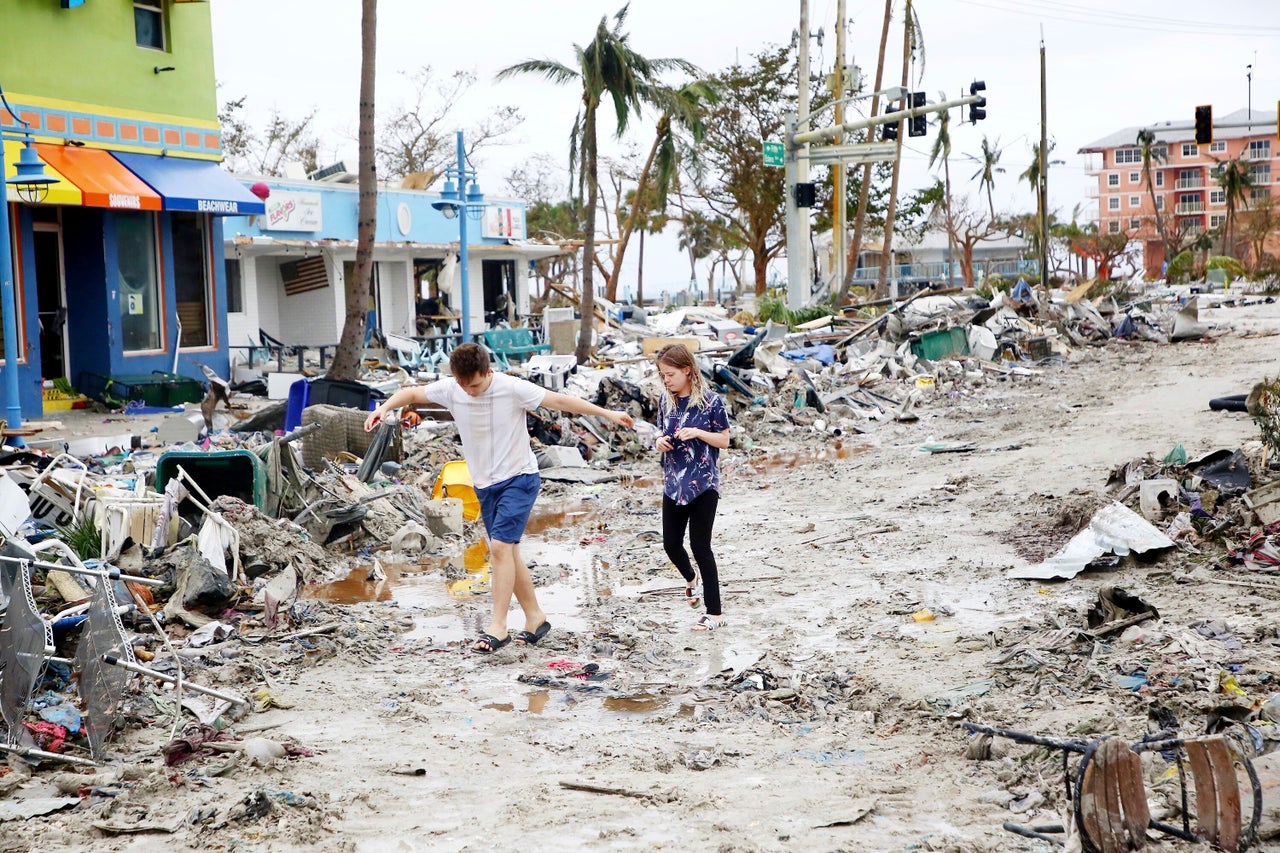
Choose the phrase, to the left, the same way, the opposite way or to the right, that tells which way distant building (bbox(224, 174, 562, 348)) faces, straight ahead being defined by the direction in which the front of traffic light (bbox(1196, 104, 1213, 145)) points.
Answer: to the left

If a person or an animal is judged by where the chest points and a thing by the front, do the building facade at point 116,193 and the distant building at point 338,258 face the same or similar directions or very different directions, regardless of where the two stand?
same or similar directions

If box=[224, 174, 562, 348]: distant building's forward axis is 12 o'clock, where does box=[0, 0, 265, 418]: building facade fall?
The building facade is roughly at 2 o'clock from the distant building.

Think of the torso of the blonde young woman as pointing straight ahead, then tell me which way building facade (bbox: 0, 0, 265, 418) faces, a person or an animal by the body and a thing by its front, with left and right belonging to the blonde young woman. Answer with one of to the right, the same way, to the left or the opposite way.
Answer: to the left

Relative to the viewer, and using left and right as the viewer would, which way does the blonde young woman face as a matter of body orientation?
facing the viewer and to the left of the viewer

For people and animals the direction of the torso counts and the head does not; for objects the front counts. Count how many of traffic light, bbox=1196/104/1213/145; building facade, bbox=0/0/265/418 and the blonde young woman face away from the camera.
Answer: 0

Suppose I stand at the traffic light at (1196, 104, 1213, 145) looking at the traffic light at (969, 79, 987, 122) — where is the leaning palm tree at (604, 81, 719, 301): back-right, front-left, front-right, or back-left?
front-right

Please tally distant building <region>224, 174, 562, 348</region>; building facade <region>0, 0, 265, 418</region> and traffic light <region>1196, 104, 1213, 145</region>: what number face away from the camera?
0

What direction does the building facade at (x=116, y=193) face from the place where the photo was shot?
facing the viewer and to the right of the viewer

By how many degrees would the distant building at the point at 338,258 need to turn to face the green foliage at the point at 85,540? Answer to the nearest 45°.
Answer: approximately 45° to its right

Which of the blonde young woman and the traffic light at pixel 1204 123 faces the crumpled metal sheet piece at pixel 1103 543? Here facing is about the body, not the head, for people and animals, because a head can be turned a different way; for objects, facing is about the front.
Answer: the traffic light

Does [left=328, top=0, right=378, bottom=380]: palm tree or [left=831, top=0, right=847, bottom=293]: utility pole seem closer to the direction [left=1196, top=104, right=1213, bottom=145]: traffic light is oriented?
the palm tree

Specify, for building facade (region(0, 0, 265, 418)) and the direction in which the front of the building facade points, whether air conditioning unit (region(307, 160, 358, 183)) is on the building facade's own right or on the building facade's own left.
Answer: on the building facade's own left

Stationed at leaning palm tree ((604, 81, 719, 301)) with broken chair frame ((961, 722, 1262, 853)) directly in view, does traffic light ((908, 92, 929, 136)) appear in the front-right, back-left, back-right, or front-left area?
front-left

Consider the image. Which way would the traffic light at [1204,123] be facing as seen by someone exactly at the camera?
facing the viewer
